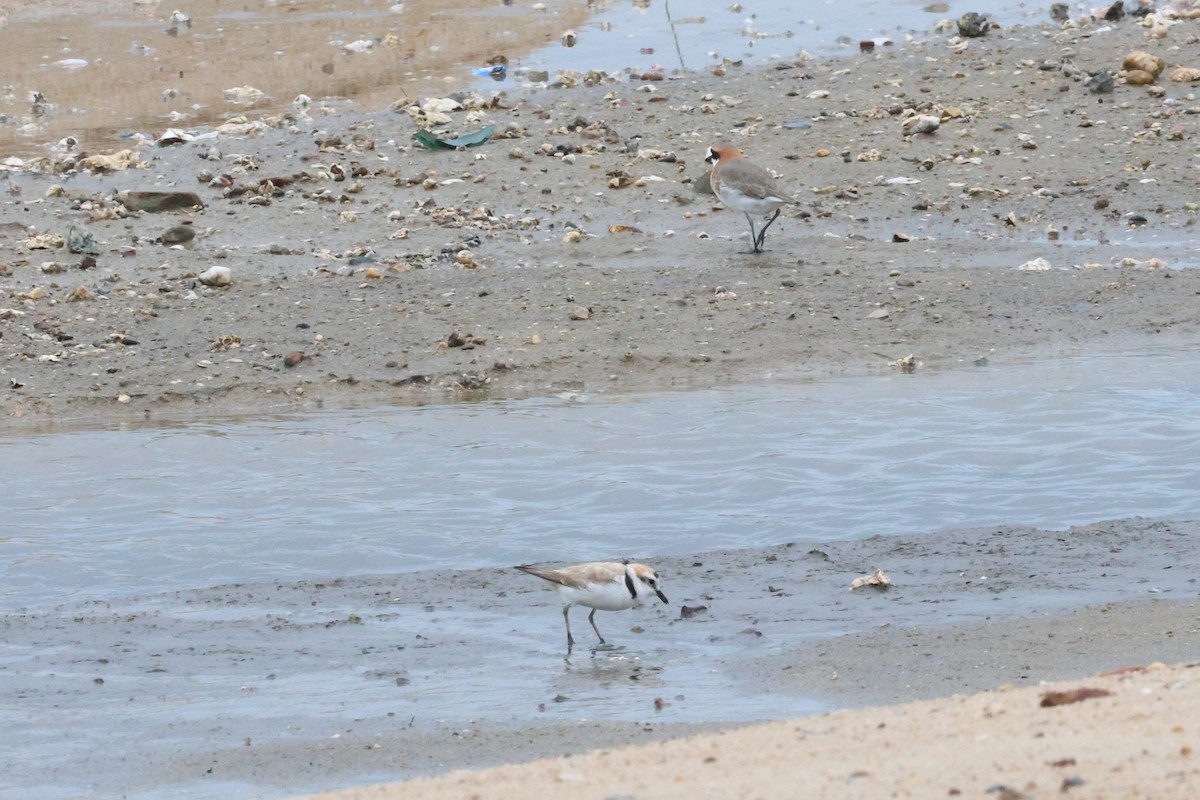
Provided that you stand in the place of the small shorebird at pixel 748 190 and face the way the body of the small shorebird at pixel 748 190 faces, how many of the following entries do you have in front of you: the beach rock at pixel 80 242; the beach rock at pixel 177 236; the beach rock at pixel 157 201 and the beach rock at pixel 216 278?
4

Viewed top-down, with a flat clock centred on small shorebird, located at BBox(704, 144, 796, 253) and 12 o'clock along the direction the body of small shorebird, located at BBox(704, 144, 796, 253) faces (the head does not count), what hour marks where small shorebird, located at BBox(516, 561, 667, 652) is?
small shorebird, located at BBox(516, 561, 667, 652) is roughly at 9 o'clock from small shorebird, located at BBox(704, 144, 796, 253).

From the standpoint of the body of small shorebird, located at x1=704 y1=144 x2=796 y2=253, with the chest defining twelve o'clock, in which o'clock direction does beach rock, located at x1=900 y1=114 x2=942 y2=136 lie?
The beach rock is roughly at 4 o'clock from the small shorebird.

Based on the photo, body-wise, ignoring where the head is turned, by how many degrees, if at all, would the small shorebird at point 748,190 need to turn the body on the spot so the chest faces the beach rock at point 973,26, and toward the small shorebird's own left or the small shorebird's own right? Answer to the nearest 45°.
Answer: approximately 90° to the small shorebird's own right

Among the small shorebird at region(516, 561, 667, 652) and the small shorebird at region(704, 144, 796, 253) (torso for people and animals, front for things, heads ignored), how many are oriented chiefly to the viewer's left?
1

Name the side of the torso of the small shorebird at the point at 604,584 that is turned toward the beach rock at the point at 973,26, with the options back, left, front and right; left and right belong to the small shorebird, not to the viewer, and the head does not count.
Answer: left

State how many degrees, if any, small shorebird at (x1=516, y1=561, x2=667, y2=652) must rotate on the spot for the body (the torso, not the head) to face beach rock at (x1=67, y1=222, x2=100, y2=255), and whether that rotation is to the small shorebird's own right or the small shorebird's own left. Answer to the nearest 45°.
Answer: approximately 135° to the small shorebird's own left

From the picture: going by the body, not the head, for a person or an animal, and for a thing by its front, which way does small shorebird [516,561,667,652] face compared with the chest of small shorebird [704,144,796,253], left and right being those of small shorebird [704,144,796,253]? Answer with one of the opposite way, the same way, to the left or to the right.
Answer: the opposite way

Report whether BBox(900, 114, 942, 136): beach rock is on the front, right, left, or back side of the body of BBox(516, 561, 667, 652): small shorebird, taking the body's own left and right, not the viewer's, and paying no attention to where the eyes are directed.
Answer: left

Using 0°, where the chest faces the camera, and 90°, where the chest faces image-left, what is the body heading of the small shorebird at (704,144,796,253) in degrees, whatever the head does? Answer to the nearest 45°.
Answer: approximately 90°

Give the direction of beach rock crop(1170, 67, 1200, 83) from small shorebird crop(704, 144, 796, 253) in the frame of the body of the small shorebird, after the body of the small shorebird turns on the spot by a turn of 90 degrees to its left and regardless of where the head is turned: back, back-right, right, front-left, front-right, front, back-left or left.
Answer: back-left

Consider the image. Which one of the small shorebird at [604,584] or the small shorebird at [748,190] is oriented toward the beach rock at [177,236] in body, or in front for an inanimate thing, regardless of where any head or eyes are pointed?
the small shorebird at [748,190]

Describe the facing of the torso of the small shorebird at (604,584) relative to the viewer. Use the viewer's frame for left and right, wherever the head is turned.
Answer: facing to the right of the viewer

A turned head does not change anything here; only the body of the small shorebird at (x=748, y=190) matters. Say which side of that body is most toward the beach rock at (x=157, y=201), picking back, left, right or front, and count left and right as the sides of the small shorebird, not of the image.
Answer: front
